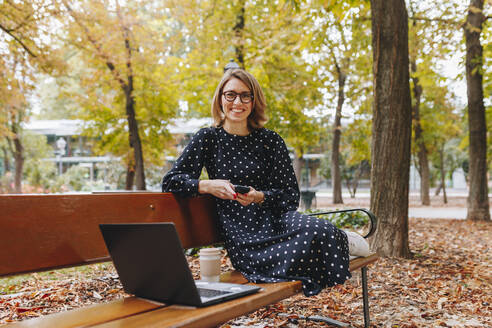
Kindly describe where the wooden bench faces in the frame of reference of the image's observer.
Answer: facing the viewer and to the right of the viewer

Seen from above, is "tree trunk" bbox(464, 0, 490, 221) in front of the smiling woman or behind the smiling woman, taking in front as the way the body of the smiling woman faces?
behind

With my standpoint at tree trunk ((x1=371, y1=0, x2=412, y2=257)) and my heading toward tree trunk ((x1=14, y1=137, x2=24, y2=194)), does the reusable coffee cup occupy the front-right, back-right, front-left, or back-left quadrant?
back-left

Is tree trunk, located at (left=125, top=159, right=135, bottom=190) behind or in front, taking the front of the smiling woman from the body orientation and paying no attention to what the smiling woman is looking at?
behind

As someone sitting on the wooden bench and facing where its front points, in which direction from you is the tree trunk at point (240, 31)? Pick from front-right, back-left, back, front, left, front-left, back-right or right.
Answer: back-left

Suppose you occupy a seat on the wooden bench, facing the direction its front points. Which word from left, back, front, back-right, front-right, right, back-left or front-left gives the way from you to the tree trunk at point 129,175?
back-left

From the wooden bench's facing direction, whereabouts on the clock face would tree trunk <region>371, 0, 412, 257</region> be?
The tree trunk is roughly at 9 o'clock from the wooden bench.

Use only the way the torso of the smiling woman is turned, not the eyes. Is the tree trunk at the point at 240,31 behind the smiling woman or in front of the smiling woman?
behind

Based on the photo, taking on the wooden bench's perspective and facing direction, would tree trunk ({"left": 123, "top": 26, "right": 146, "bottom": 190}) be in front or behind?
behind

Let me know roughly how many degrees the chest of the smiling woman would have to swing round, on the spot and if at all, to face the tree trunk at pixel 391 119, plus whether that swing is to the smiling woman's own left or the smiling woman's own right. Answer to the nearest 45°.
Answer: approximately 135° to the smiling woman's own left

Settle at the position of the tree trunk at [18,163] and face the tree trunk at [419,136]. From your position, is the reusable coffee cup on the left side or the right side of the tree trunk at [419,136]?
right

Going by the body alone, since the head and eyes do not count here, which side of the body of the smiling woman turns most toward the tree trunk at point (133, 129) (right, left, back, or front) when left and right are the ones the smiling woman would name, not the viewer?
back
